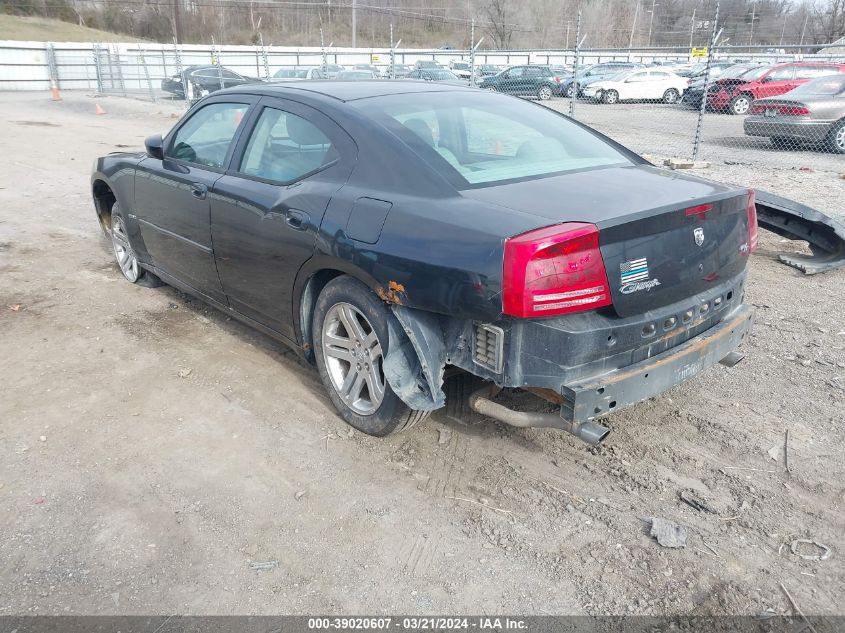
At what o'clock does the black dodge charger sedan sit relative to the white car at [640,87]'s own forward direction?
The black dodge charger sedan is roughly at 9 o'clock from the white car.

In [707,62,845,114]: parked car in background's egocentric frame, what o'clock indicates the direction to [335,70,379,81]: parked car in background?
[335,70,379,81]: parked car in background is roughly at 1 o'clock from [707,62,845,114]: parked car in background.

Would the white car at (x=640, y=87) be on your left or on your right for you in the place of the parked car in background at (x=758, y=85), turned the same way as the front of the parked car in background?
on your right

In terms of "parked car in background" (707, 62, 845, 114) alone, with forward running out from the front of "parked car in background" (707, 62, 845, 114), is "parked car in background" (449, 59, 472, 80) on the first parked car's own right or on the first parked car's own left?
on the first parked car's own right

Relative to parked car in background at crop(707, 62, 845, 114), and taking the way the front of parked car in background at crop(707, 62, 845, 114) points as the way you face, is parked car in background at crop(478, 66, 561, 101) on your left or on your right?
on your right

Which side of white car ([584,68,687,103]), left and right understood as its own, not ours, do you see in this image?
left

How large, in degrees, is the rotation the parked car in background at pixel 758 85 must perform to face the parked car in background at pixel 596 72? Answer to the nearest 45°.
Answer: approximately 90° to its right

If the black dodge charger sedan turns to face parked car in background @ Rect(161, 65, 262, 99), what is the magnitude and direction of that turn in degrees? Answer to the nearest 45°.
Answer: approximately 45° to its right

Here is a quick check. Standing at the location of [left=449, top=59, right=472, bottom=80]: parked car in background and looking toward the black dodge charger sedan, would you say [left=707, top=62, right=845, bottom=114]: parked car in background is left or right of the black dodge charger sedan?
left

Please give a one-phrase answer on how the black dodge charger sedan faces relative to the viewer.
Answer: facing away from the viewer and to the left of the viewer
